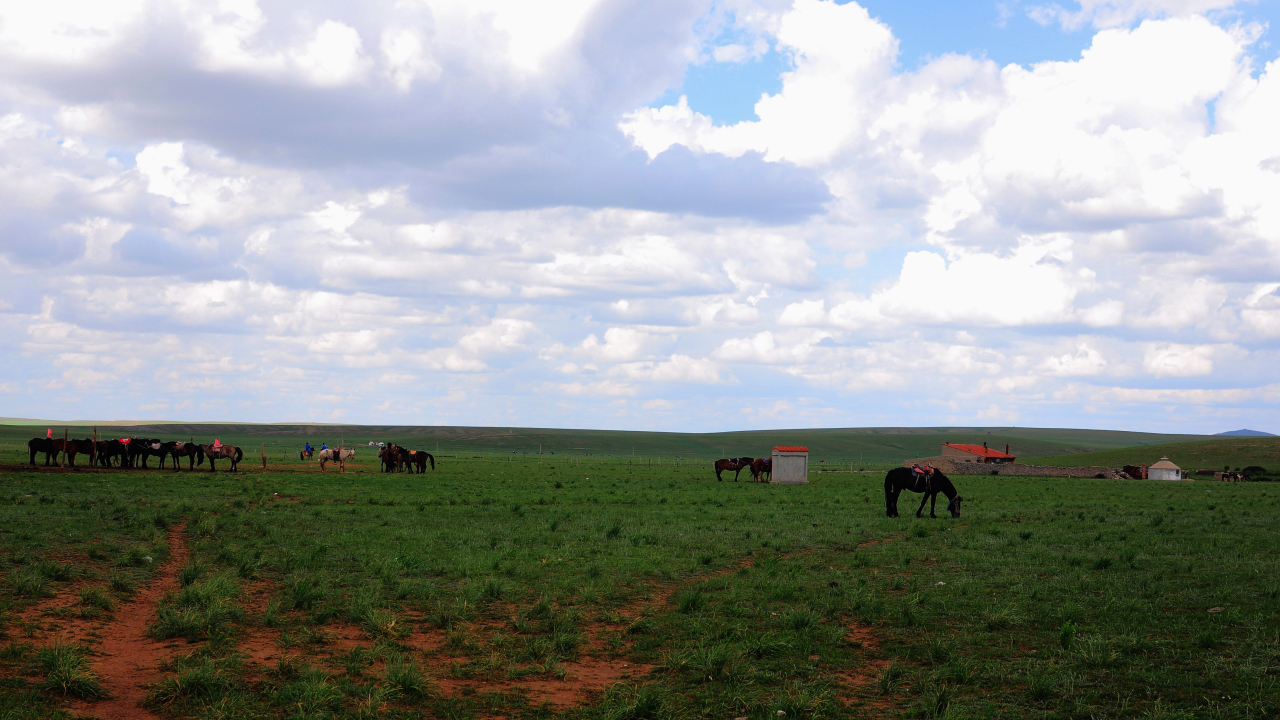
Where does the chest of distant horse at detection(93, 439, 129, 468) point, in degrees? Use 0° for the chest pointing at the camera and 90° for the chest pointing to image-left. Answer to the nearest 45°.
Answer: approximately 90°

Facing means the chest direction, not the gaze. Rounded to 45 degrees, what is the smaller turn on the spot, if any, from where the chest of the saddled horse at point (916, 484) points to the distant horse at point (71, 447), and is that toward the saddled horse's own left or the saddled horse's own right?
approximately 180°

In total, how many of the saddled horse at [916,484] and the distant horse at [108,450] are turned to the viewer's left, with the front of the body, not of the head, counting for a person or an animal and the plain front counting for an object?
1

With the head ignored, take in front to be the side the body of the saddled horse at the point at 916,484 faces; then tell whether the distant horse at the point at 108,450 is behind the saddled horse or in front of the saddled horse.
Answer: behind

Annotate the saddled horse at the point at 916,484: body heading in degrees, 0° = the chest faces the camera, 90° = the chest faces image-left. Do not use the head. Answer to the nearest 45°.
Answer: approximately 270°

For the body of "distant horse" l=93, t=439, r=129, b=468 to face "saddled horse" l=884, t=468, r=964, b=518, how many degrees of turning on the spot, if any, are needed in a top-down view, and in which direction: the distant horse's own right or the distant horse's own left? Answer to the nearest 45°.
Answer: approximately 135° to the distant horse's own left
